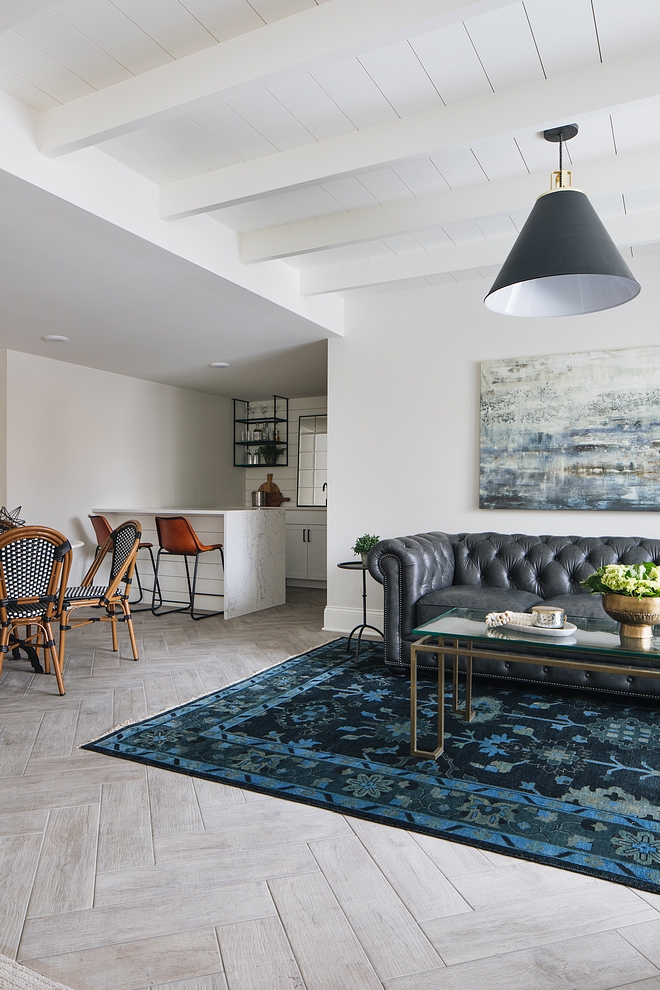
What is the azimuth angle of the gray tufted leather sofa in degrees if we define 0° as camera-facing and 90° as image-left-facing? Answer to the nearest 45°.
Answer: approximately 0°

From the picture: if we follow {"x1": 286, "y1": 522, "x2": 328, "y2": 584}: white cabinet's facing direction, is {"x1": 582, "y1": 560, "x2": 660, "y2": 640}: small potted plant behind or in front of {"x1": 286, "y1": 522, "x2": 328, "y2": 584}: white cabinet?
in front

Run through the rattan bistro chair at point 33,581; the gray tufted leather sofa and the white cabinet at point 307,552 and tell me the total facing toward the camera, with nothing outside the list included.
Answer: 2

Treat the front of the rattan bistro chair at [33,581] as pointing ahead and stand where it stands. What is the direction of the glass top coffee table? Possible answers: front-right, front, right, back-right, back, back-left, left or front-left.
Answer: back-right

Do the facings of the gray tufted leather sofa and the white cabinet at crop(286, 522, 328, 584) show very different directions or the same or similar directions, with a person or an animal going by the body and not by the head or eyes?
same or similar directions

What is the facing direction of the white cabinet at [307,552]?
toward the camera

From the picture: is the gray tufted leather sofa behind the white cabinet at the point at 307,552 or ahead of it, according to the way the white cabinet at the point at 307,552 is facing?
ahead

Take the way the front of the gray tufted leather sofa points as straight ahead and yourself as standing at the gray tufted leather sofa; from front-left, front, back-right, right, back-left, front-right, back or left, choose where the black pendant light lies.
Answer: front

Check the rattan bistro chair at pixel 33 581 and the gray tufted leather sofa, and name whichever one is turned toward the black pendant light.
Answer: the gray tufted leather sofa

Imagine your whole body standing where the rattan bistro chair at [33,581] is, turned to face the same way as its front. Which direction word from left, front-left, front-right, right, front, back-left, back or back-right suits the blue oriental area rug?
back-right

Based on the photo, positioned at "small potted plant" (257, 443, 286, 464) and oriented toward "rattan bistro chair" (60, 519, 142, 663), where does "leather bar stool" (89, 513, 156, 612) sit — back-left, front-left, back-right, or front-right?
front-right

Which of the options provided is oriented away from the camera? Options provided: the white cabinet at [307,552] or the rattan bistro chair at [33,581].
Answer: the rattan bistro chair

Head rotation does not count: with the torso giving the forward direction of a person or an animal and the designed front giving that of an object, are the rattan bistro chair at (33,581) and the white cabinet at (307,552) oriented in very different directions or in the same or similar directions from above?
very different directions

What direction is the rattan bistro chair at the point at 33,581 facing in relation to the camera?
away from the camera
